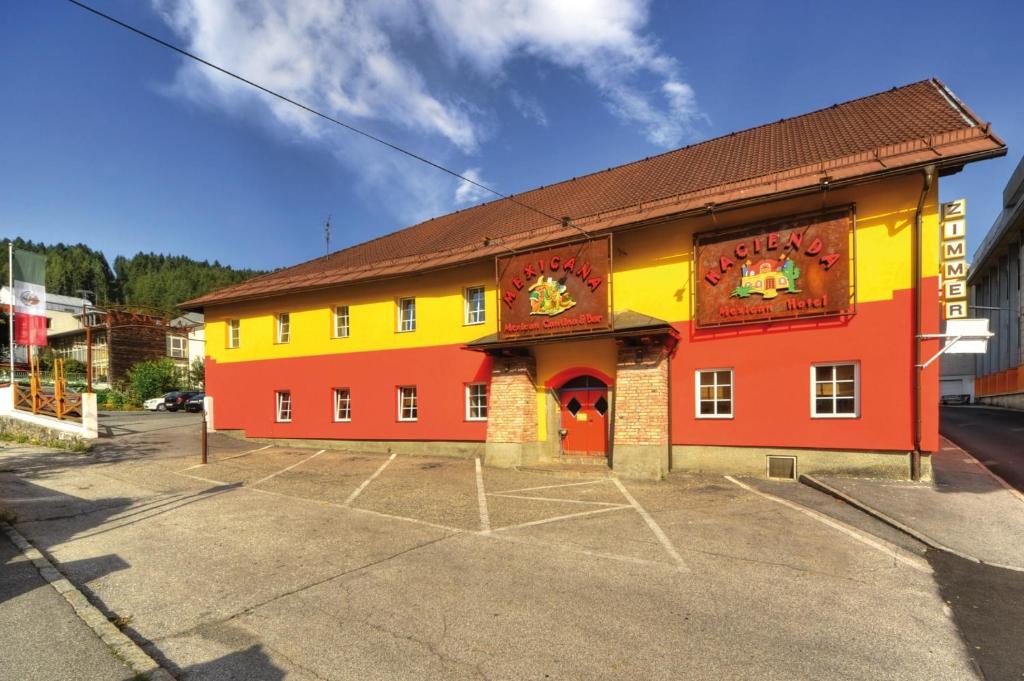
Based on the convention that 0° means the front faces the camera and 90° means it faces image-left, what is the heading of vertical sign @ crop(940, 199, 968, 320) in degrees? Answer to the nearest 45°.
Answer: approximately 0°

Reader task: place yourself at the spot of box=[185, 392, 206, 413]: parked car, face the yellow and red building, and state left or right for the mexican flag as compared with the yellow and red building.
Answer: right

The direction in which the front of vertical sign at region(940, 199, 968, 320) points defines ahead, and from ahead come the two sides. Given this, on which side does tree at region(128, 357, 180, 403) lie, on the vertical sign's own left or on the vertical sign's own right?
on the vertical sign's own right

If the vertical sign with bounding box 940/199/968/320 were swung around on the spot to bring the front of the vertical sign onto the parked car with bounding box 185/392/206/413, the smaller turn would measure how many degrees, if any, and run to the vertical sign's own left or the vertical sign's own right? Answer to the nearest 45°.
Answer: approximately 90° to the vertical sign's own right

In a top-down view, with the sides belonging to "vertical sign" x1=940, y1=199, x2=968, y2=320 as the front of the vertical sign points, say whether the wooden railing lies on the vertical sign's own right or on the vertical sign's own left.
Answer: on the vertical sign's own right

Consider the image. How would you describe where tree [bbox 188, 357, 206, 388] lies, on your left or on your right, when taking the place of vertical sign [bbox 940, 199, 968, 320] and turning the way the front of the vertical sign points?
on your right

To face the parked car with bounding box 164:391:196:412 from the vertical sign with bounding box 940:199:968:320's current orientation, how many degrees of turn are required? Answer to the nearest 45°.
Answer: approximately 90° to its right
